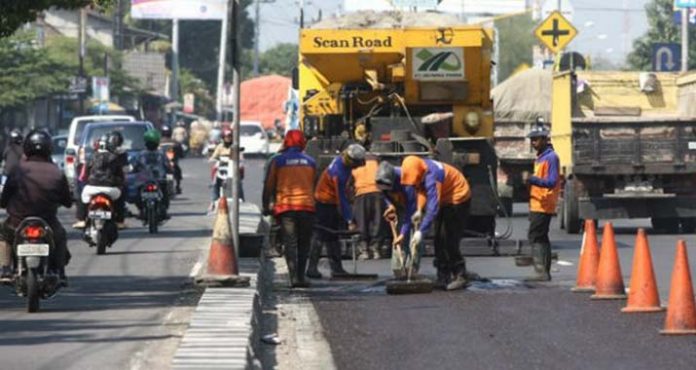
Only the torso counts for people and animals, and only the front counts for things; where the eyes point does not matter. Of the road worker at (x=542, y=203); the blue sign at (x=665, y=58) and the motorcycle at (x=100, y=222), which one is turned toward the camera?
the blue sign

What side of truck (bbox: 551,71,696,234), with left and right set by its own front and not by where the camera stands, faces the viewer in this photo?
back

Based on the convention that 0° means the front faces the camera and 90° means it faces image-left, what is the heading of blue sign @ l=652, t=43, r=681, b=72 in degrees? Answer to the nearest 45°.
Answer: approximately 0°

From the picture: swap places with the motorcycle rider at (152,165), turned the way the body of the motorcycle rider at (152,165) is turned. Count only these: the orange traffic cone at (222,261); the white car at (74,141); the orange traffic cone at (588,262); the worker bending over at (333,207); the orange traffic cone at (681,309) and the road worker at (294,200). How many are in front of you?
1

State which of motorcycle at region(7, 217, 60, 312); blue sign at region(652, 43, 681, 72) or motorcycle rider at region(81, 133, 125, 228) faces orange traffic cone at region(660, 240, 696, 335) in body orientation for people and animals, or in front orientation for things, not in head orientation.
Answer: the blue sign

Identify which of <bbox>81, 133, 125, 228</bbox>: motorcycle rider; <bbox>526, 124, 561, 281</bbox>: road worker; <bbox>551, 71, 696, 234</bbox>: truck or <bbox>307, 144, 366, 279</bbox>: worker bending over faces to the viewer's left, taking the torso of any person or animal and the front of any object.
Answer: the road worker

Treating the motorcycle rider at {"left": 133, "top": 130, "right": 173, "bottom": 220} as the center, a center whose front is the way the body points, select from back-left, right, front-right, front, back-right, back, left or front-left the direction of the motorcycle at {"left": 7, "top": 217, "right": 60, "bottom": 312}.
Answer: back

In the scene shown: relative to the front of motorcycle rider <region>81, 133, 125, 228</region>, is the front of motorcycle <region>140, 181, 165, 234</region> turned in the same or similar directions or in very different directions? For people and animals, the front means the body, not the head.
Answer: same or similar directions

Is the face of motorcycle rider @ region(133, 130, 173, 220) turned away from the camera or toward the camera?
away from the camera

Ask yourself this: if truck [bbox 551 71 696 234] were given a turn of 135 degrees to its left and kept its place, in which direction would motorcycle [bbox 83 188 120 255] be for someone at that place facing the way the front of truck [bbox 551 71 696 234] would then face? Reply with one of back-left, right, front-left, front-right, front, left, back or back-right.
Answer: front

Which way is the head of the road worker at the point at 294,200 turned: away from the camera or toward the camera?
away from the camera

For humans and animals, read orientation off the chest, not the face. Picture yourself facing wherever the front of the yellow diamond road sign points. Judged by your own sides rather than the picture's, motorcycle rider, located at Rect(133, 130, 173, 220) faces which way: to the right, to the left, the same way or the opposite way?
the opposite way

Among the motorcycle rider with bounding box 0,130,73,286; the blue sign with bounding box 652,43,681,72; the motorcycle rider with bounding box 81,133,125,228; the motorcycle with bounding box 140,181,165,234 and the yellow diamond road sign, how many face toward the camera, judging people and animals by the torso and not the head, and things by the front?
2

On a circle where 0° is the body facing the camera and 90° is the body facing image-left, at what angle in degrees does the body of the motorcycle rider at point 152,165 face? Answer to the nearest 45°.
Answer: approximately 180°

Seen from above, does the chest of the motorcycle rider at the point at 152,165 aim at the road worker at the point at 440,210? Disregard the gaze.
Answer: no

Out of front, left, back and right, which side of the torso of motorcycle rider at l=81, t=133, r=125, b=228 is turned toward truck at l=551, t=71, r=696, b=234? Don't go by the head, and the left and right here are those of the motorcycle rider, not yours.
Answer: right

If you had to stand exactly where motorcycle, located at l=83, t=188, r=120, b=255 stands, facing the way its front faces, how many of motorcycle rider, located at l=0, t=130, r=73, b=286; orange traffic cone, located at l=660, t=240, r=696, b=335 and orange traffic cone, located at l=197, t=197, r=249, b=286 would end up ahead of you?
0
